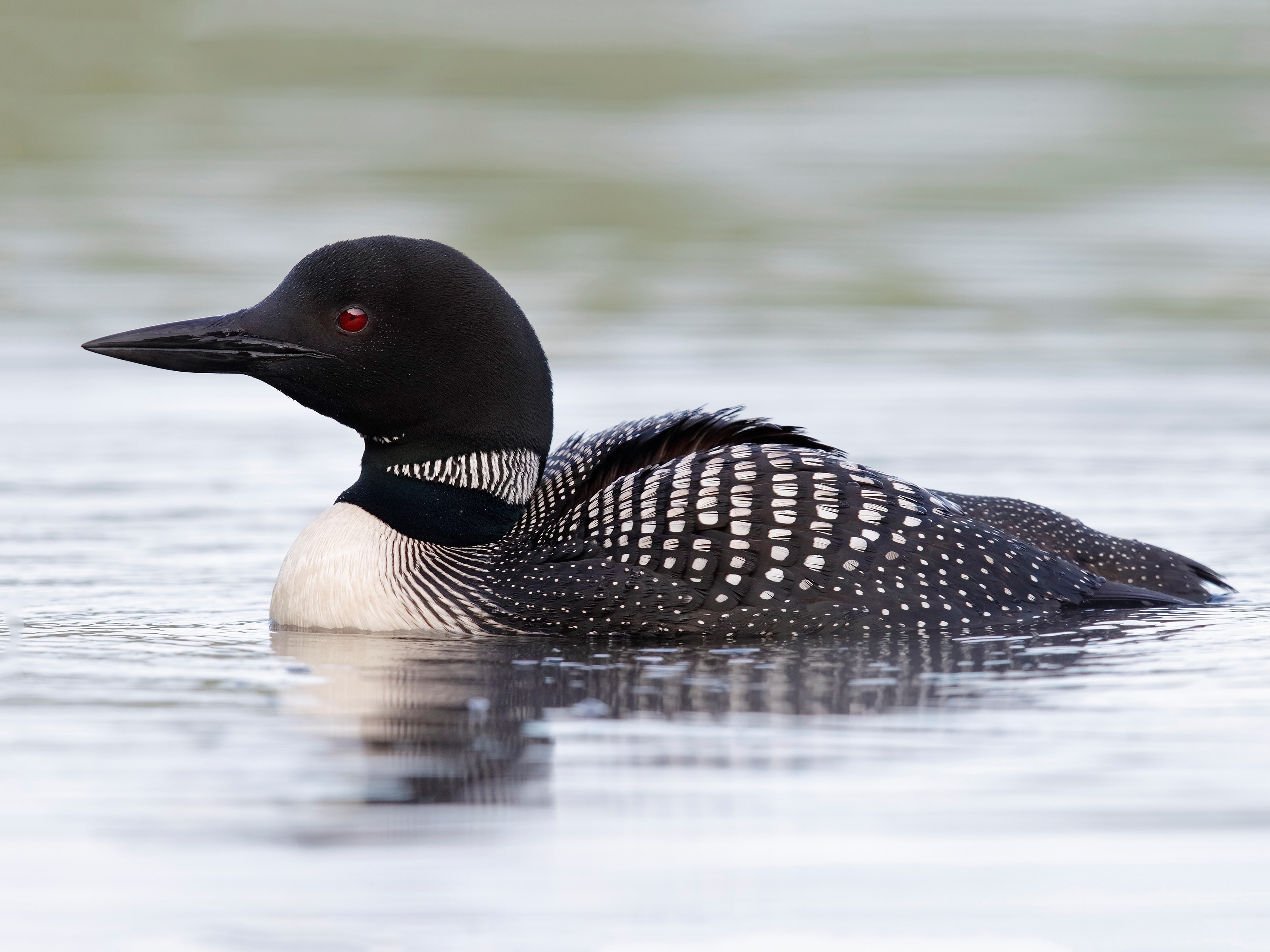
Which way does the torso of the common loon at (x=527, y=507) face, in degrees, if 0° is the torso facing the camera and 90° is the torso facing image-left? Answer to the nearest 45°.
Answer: approximately 90°
